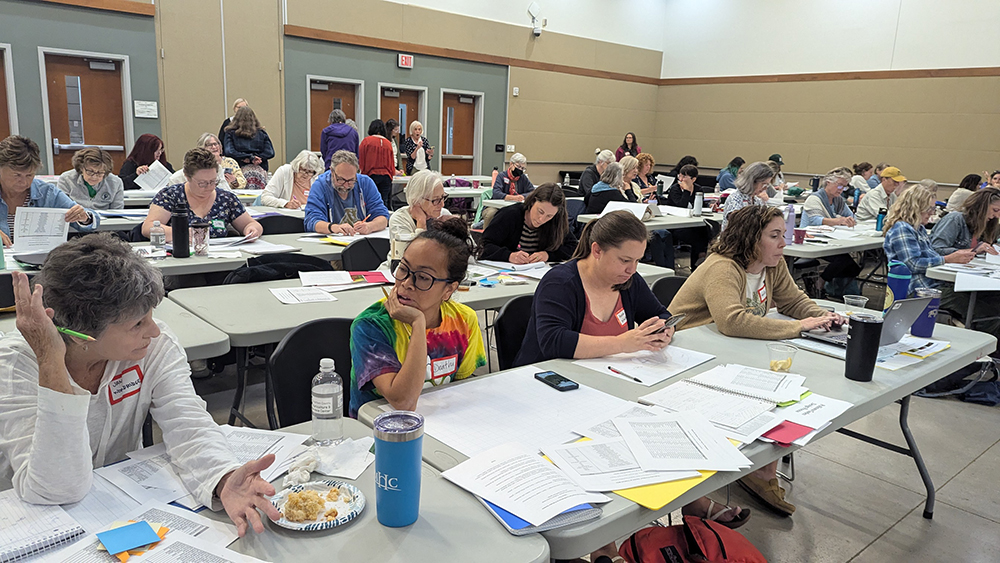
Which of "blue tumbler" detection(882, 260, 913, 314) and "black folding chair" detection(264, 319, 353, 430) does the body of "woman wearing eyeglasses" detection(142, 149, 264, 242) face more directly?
the black folding chair

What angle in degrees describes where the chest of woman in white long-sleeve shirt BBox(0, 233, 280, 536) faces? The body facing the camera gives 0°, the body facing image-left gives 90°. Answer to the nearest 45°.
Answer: approximately 315°

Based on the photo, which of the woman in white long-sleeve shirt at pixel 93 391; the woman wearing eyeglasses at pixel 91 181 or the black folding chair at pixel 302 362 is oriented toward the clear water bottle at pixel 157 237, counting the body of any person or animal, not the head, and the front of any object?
the woman wearing eyeglasses

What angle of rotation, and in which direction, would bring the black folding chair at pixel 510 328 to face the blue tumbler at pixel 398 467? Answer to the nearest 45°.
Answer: approximately 45° to its right

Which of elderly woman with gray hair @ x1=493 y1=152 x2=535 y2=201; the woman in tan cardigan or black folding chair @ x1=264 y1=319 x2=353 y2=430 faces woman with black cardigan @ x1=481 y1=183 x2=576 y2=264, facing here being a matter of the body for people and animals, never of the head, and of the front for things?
the elderly woman with gray hair

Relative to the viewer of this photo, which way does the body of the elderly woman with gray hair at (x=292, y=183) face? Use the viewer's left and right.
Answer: facing the viewer and to the right of the viewer

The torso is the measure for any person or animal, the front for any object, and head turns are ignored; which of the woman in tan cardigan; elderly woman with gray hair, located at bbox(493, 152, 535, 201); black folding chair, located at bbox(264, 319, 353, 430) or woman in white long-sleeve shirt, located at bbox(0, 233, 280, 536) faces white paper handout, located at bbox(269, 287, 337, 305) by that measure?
the elderly woman with gray hair

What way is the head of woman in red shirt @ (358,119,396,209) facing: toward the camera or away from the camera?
away from the camera

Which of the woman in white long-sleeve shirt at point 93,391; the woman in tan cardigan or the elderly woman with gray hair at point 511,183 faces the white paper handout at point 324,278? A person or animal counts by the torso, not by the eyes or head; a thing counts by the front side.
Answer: the elderly woman with gray hair

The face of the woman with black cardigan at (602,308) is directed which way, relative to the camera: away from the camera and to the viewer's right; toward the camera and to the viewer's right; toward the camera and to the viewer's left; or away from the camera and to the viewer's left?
toward the camera and to the viewer's right

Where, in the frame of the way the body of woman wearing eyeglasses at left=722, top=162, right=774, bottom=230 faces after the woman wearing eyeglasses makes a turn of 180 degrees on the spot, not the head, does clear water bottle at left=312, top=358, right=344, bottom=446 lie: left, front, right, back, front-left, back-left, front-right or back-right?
back-left

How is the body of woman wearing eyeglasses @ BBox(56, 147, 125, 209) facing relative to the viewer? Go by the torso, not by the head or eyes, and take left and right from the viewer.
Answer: facing the viewer

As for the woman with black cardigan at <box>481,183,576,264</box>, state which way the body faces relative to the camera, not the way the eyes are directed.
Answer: toward the camera

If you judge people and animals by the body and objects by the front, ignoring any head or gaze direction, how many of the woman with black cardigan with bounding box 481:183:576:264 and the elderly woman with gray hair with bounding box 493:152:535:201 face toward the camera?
2
